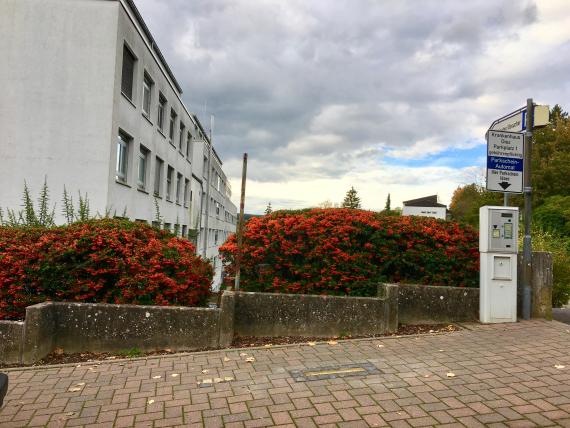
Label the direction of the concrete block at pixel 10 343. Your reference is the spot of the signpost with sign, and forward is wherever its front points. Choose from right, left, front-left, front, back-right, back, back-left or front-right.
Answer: front-right

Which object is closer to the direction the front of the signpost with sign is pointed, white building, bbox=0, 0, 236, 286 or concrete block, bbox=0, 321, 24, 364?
the concrete block

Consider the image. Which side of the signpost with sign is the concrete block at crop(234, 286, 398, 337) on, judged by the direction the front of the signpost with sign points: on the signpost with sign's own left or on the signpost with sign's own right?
on the signpost with sign's own right

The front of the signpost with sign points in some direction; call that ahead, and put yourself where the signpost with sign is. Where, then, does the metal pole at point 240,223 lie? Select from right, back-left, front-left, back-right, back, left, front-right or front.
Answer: front-right

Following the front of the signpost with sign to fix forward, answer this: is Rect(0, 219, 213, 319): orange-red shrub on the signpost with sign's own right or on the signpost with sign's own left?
on the signpost with sign's own right

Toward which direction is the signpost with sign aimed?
toward the camera

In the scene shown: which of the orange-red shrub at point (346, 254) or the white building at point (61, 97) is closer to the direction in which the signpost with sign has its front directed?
the orange-red shrub

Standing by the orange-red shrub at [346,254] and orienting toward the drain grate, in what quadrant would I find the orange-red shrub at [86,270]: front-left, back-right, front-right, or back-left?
front-right

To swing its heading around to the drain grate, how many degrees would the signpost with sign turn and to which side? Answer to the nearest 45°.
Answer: approximately 45° to its right

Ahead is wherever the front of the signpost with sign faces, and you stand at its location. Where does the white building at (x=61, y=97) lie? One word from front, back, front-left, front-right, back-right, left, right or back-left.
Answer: right

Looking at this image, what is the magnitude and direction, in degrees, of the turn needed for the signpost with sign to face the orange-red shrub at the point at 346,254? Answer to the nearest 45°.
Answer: approximately 45° to its right

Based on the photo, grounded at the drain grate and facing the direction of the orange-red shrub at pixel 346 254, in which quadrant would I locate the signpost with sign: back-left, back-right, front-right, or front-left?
front-right
